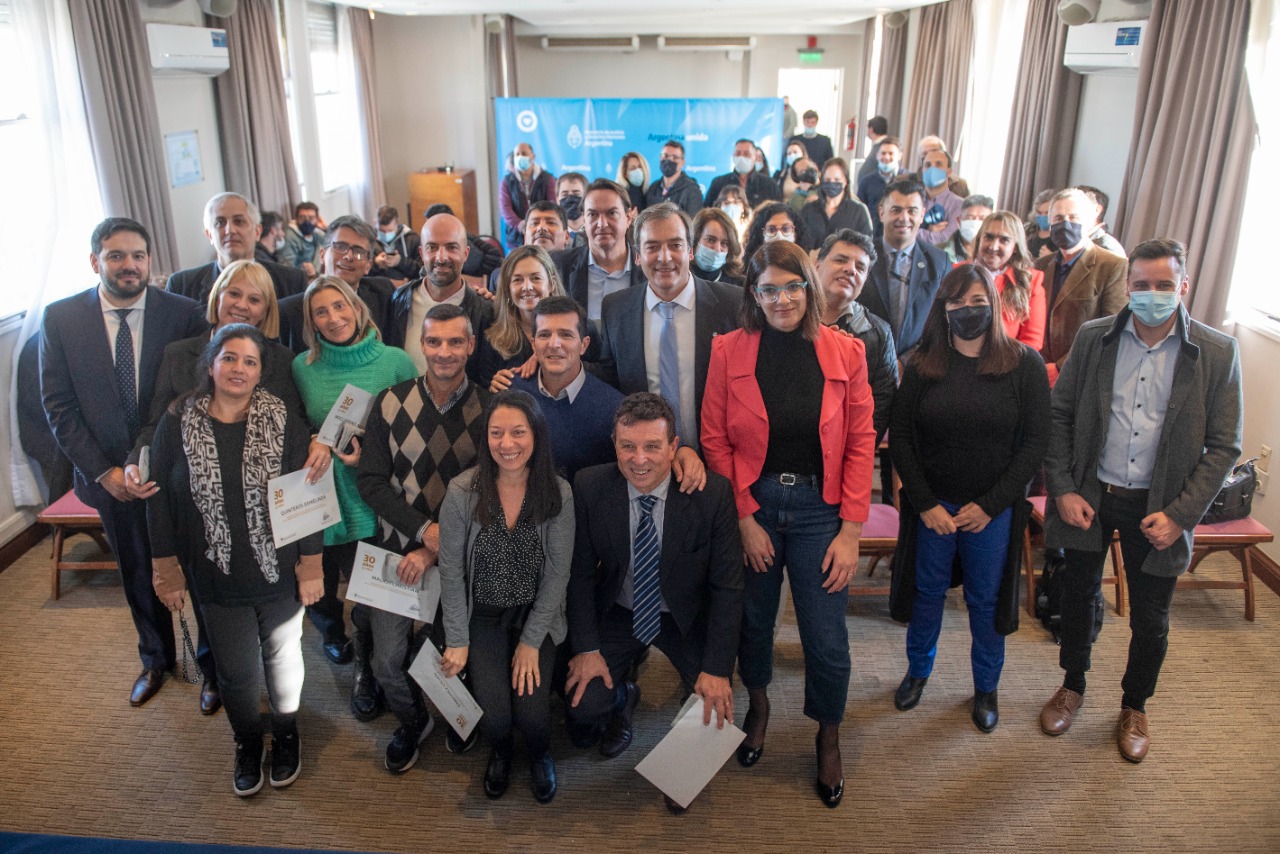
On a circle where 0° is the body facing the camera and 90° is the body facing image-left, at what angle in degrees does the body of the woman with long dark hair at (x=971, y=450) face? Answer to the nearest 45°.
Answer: approximately 0°

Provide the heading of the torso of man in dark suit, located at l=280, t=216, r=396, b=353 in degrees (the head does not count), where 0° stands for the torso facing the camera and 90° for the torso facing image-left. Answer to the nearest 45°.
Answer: approximately 0°

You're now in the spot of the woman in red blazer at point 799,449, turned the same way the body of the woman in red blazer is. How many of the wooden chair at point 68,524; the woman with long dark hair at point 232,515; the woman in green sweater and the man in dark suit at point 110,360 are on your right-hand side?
4

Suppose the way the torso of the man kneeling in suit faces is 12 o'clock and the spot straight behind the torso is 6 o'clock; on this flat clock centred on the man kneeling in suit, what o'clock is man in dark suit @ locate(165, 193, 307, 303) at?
The man in dark suit is roughly at 4 o'clock from the man kneeling in suit.

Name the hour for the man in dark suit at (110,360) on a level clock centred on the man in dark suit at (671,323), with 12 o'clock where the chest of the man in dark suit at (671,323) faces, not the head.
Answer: the man in dark suit at (110,360) is roughly at 3 o'clock from the man in dark suit at (671,323).
